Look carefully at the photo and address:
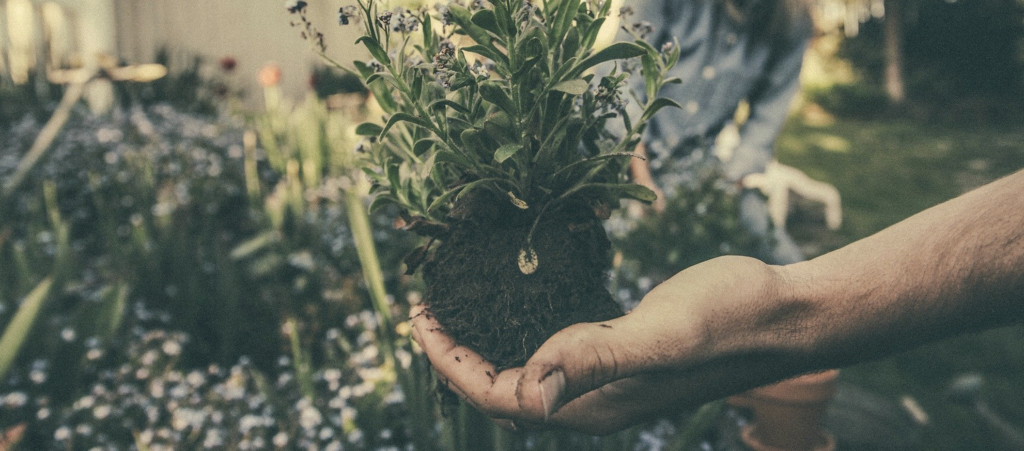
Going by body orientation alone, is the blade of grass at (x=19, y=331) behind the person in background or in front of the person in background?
in front

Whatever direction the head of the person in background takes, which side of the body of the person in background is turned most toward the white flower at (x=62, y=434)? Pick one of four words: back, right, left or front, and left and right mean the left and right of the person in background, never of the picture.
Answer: front

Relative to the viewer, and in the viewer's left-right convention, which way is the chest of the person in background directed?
facing the viewer and to the left of the viewer

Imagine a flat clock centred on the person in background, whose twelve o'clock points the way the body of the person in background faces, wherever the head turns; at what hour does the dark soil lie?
The dark soil is roughly at 11 o'clock from the person in background.

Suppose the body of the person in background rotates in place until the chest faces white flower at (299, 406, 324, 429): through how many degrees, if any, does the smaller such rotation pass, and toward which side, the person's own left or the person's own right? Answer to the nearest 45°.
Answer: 0° — they already face it

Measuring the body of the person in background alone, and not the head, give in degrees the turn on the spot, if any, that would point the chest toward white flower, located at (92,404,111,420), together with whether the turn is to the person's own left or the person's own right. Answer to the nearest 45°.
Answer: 0° — they already face it

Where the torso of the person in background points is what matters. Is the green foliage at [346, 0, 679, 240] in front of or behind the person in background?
in front
